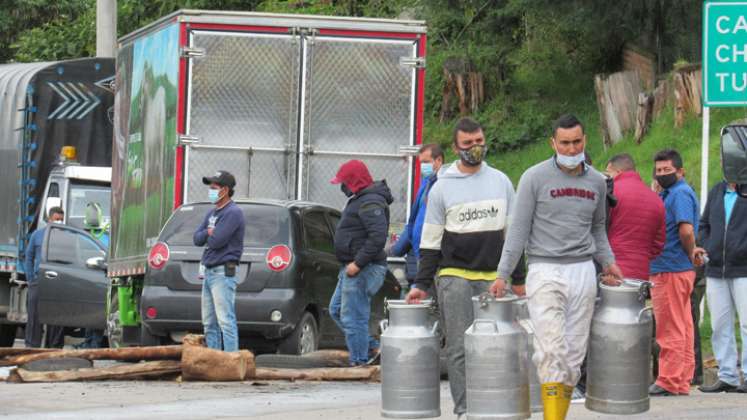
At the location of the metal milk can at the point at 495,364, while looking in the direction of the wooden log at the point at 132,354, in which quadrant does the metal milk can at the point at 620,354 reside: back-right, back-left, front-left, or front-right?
back-right

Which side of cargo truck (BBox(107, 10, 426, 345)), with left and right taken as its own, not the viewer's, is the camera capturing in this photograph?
back

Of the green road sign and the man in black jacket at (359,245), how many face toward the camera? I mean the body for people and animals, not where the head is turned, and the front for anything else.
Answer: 1

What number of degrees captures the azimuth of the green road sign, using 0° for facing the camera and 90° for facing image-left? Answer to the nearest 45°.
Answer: approximately 0°

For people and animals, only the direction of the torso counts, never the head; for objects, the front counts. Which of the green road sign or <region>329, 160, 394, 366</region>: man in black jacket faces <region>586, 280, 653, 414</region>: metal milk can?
the green road sign

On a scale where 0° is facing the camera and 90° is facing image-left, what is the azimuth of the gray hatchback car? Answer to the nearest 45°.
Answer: approximately 225°

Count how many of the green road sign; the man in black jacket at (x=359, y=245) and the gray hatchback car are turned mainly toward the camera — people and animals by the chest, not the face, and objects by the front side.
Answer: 1

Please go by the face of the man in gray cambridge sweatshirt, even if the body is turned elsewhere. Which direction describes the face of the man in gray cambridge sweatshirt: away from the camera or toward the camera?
toward the camera

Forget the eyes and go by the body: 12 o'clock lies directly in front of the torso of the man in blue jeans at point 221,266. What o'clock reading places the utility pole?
The utility pole is roughly at 4 o'clock from the man in blue jeans.

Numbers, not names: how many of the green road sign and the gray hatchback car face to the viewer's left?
0

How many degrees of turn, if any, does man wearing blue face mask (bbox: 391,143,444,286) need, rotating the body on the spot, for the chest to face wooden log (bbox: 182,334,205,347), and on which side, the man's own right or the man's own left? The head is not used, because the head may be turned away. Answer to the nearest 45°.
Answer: approximately 45° to the man's own right

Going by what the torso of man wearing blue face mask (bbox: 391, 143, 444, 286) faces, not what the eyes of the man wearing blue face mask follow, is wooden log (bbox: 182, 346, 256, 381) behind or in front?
in front
